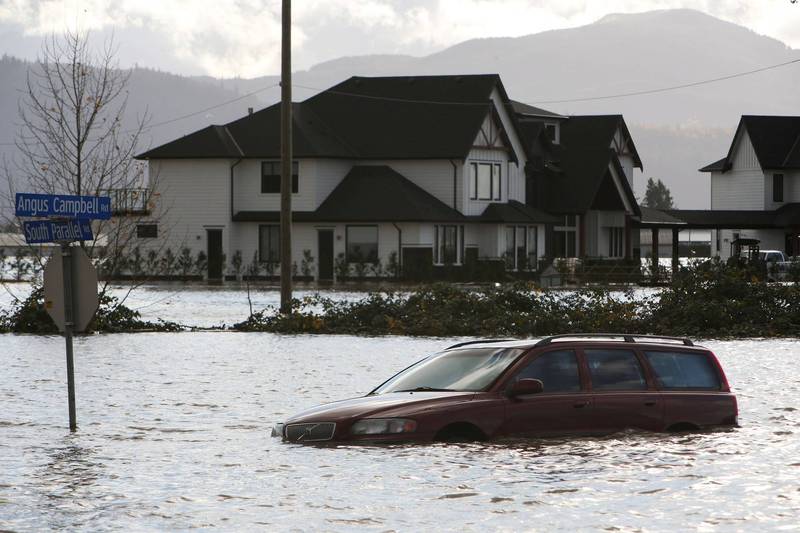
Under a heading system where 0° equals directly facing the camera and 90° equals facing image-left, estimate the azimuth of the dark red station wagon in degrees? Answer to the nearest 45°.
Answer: approximately 45°

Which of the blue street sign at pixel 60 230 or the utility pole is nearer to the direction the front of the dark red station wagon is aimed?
the blue street sign

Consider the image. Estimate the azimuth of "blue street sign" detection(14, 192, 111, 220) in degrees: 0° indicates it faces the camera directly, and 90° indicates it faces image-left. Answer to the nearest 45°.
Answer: approximately 0°

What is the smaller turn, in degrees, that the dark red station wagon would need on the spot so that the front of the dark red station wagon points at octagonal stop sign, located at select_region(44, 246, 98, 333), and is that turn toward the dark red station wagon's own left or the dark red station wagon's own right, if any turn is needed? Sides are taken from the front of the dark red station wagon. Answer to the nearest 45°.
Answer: approximately 45° to the dark red station wagon's own right

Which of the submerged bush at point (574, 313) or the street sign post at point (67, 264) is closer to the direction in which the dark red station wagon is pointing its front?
the street sign post

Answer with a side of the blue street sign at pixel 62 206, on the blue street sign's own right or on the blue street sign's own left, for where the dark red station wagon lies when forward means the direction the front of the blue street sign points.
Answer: on the blue street sign's own left

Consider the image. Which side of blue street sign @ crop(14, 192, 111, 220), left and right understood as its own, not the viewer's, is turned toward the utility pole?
back

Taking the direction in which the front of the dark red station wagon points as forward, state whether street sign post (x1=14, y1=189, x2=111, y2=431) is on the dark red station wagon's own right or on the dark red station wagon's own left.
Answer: on the dark red station wagon's own right
